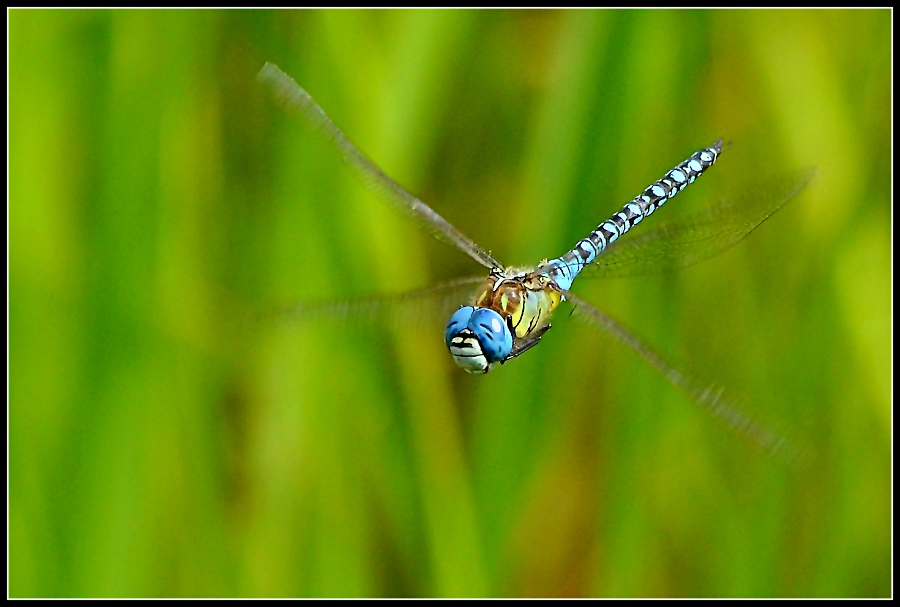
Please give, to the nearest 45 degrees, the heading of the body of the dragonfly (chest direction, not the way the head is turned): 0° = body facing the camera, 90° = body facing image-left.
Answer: approximately 45°
